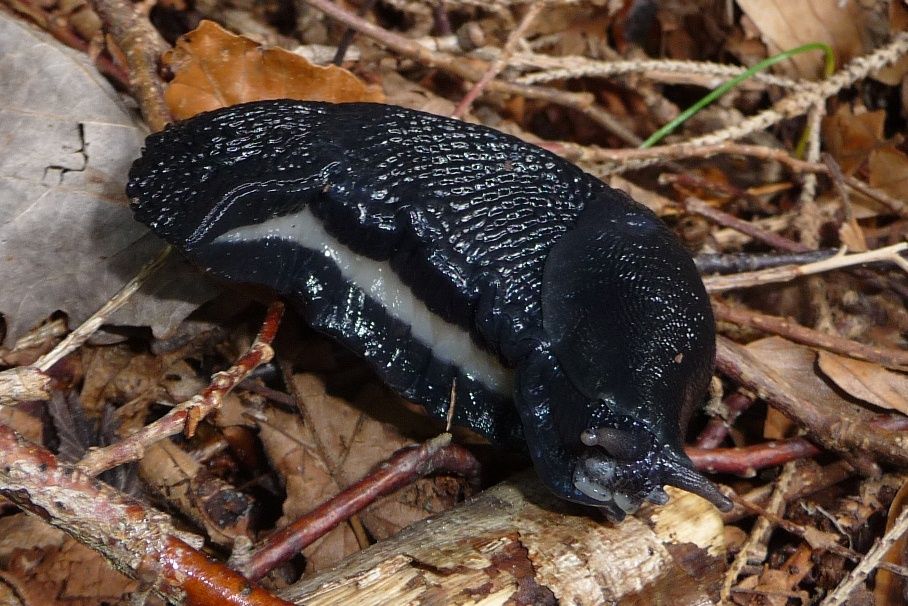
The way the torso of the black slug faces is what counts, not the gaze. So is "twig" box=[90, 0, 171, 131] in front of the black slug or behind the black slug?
behind

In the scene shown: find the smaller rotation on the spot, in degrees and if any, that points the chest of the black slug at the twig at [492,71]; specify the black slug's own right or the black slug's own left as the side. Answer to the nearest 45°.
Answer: approximately 135° to the black slug's own left

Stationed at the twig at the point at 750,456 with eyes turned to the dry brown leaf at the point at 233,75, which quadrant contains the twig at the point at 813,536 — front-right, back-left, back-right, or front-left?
back-left

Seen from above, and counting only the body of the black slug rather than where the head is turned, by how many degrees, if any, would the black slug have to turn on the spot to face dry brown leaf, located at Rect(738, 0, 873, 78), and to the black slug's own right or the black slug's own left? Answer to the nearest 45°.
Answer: approximately 90° to the black slug's own left

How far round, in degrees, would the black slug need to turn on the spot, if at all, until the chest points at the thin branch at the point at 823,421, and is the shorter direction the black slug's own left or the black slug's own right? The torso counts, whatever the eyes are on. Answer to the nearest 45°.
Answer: approximately 45° to the black slug's own left

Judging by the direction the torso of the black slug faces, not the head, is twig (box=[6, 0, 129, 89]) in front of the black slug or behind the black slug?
behind

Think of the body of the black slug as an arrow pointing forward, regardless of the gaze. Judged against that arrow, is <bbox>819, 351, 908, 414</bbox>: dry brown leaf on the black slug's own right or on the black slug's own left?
on the black slug's own left

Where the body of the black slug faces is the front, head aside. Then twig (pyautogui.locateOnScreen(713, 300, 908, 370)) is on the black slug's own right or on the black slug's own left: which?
on the black slug's own left

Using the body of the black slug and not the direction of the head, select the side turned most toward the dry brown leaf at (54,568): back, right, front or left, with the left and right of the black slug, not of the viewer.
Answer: right

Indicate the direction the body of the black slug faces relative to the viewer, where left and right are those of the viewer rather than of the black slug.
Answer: facing the viewer and to the right of the viewer
